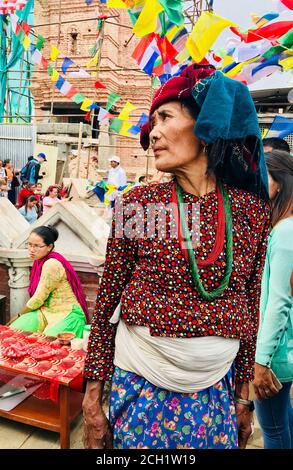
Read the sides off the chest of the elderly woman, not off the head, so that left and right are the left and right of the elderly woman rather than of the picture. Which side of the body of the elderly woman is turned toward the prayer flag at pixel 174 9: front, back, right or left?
back

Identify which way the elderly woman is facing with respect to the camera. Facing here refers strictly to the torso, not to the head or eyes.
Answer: toward the camera

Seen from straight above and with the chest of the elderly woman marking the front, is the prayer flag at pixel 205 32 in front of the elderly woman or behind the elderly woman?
behind
